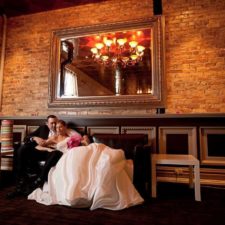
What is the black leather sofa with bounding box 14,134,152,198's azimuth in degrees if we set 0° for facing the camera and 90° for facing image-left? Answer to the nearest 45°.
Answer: approximately 0°
